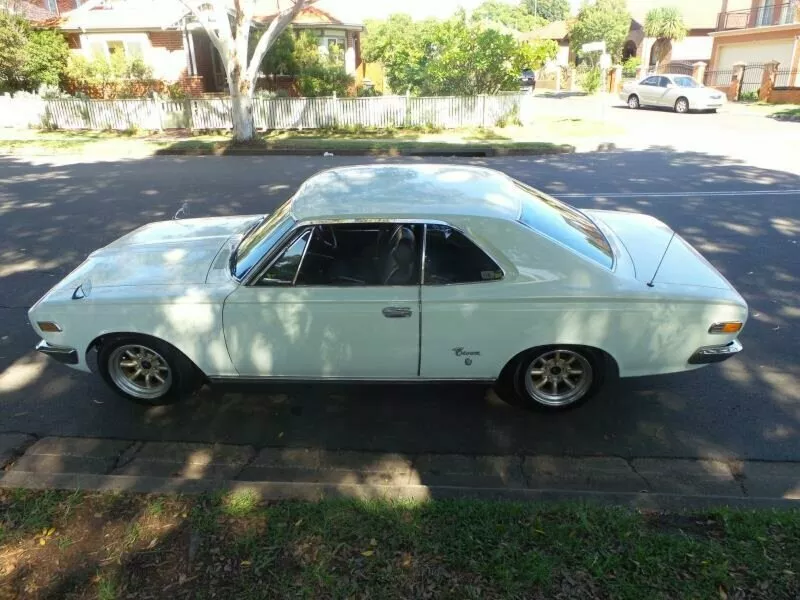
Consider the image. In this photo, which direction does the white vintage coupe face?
to the viewer's left

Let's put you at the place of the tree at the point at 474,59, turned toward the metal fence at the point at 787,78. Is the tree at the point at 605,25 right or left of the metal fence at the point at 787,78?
left

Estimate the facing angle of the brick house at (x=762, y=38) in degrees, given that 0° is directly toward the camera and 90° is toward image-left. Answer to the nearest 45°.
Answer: approximately 45°

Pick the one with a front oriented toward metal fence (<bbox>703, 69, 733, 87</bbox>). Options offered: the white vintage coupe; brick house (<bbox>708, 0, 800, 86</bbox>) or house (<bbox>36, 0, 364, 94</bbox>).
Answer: the brick house

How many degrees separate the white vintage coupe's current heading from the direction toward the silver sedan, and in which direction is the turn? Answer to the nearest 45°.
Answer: approximately 135° to its right

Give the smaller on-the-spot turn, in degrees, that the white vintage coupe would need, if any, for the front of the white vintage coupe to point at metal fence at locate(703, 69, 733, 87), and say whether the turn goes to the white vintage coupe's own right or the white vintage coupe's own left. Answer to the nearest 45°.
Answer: approximately 135° to the white vintage coupe's own right

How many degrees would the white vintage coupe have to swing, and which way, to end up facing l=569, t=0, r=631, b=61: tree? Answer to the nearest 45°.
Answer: approximately 90° to its right

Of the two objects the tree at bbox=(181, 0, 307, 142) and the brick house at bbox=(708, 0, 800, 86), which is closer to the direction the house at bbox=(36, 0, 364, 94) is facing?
the tree

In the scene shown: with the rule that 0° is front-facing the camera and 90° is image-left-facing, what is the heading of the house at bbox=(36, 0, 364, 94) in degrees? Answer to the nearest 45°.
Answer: approximately 0°

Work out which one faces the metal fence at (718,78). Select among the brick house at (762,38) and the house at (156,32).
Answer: the brick house
